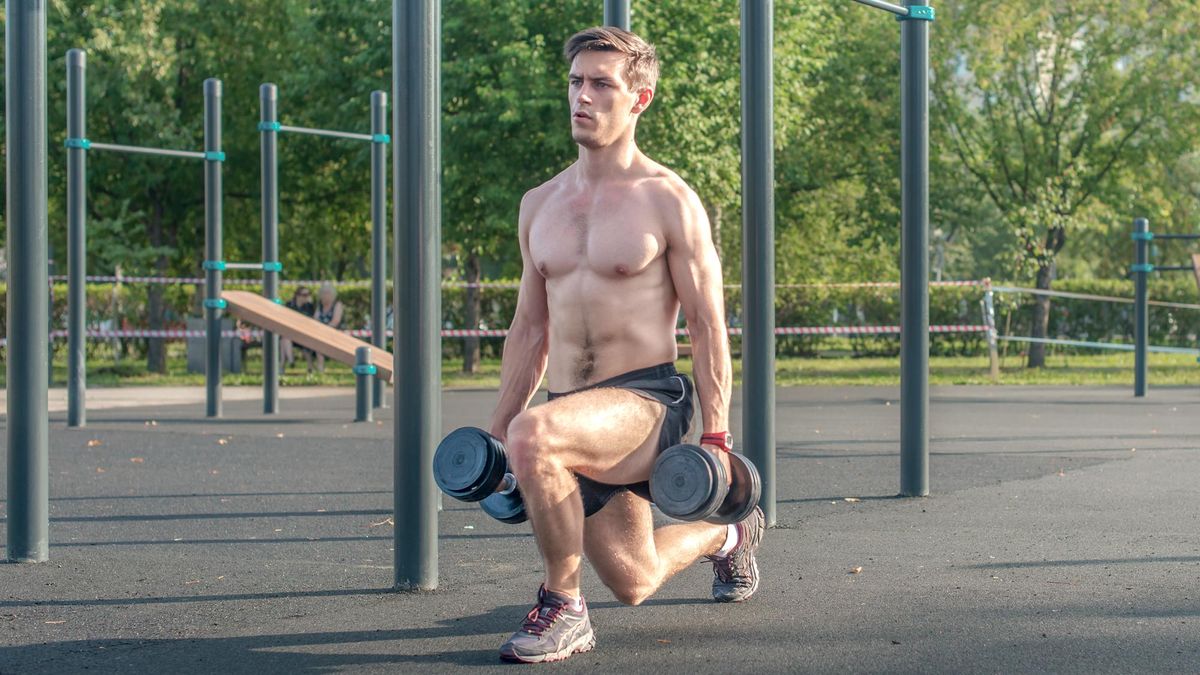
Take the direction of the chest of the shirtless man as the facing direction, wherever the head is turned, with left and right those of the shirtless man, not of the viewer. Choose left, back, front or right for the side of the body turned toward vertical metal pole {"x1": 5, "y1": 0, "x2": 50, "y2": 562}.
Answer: right

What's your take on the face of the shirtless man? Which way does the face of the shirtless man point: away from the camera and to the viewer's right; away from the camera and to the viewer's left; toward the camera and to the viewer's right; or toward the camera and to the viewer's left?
toward the camera and to the viewer's left

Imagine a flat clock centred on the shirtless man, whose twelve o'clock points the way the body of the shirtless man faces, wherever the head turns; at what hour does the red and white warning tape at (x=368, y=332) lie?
The red and white warning tape is roughly at 4 o'clock from the shirtless man.

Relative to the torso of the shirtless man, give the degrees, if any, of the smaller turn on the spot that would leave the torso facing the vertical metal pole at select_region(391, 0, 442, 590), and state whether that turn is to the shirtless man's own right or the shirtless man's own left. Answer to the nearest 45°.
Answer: approximately 90° to the shirtless man's own right

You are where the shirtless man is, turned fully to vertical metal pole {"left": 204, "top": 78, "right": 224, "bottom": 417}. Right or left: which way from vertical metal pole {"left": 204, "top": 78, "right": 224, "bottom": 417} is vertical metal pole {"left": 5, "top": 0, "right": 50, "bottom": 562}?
left

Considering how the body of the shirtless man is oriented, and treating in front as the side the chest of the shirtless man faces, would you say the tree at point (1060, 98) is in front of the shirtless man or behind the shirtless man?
behind

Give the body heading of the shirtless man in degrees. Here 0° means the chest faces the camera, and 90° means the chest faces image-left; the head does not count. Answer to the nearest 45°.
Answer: approximately 45°
